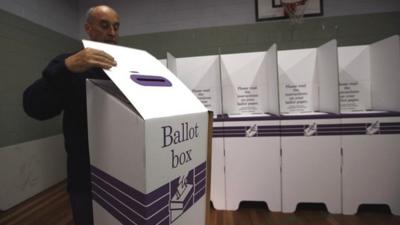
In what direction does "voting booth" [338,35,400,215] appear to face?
toward the camera

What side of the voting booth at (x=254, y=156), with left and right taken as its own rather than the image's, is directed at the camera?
front

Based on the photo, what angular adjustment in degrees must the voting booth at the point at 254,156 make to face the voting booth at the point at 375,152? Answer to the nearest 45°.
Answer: approximately 90° to its left

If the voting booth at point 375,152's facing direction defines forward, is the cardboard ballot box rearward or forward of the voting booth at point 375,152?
forward

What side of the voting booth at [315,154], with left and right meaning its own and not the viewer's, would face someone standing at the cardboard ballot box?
front

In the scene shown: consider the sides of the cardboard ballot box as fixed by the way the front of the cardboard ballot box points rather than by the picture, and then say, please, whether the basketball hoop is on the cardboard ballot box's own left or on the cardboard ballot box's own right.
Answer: on the cardboard ballot box's own left

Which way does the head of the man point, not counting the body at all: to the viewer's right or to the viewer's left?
to the viewer's right

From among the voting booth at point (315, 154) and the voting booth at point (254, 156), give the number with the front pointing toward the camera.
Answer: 2

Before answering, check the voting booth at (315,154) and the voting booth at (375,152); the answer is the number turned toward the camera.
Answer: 2
